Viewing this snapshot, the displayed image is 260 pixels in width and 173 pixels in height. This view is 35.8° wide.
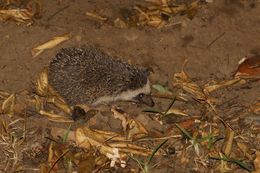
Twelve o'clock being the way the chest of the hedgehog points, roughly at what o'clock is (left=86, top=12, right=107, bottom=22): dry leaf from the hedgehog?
The dry leaf is roughly at 9 o'clock from the hedgehog.

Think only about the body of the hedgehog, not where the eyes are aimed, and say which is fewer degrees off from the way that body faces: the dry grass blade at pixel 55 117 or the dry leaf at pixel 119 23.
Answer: the dry leaf

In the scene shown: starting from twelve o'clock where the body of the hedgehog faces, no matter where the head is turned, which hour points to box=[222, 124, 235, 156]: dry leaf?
The dry leaf is roughly at 1 o'clock from the hedgehog.

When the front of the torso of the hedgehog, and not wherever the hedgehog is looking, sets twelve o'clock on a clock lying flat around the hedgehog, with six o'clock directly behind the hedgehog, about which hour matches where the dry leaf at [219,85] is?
The dry leaf is roughly at 12 o'clock from the hedgehog.

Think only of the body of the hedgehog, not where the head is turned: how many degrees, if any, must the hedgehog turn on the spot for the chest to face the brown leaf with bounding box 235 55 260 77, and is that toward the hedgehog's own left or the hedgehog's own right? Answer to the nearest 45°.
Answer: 0° — it already faces it

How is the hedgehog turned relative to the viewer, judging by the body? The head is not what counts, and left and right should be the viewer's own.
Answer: facing to the right of the viewer

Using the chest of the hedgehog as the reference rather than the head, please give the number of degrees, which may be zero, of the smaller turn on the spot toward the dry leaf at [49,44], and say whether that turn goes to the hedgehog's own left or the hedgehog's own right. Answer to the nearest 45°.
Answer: approximately 135° to the hedgehog's own left

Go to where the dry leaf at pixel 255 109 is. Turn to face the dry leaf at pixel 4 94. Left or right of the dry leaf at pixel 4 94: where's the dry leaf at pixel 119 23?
right

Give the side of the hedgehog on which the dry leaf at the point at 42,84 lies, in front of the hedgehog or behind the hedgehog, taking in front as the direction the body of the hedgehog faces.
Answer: behind

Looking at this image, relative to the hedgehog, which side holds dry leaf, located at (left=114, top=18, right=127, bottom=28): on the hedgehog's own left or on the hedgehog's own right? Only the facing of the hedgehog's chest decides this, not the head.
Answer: on the hedgehog's own left
